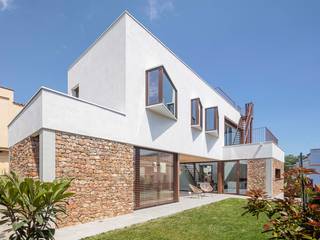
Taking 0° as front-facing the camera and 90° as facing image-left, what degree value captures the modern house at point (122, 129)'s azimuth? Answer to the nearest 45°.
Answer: approximately 315°
